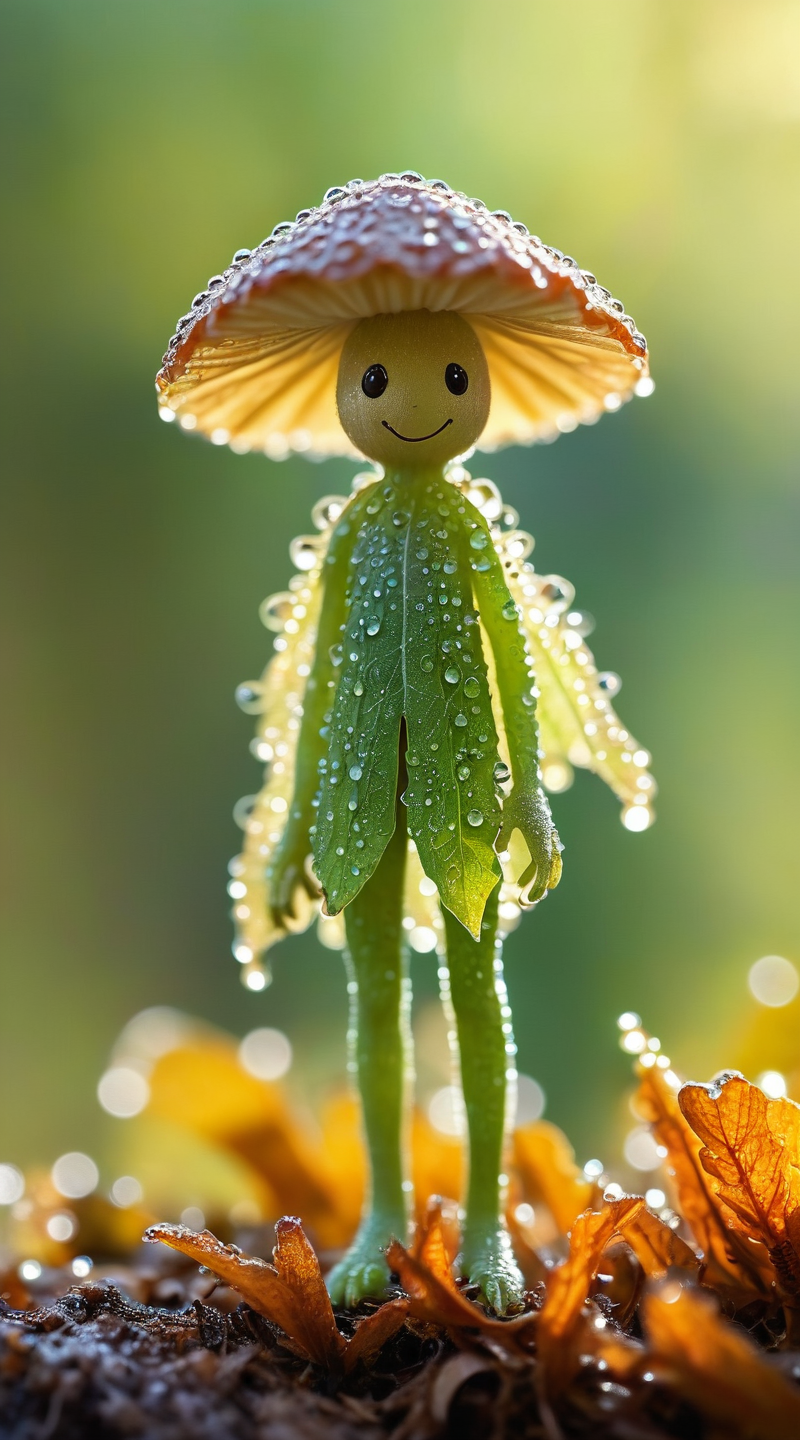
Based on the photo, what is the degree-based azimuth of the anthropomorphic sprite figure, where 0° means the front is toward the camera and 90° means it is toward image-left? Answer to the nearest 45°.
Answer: approximately 0°
